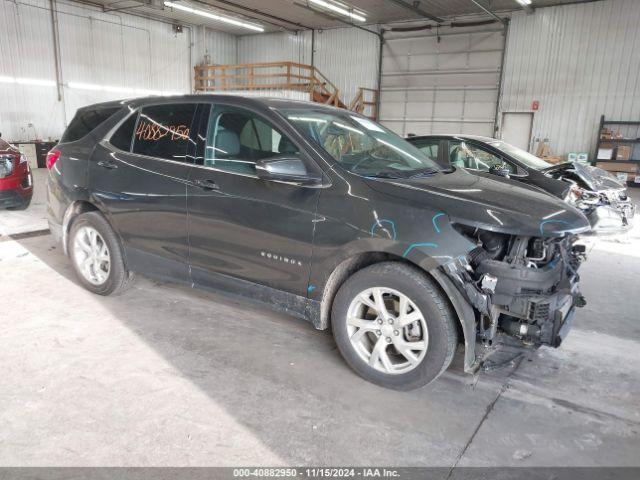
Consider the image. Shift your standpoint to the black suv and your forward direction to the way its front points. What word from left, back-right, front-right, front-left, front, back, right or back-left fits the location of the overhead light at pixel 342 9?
back-left

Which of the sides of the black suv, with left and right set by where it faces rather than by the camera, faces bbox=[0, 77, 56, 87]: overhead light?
back

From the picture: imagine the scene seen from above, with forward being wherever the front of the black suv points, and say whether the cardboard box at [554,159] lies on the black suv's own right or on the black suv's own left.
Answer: on the black suv's own left

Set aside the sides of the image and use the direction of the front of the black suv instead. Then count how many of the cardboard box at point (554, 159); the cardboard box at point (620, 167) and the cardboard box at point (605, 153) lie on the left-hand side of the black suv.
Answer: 3

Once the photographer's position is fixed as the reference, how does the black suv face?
facing the viewer and to the right of the viewer

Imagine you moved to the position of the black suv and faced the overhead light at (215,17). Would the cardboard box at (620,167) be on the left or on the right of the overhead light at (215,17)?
right

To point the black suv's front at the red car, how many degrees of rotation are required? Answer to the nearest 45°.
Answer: approximately 180°

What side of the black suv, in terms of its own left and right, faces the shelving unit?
left

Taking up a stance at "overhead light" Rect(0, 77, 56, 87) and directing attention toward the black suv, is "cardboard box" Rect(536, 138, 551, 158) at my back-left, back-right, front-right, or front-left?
front-left

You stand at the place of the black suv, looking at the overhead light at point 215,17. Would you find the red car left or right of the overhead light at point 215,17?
left

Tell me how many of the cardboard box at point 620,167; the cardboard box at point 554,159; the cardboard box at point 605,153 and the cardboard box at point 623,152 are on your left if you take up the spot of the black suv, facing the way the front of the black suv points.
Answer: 4

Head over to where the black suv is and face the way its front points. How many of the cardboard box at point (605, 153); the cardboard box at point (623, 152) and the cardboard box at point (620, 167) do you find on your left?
3

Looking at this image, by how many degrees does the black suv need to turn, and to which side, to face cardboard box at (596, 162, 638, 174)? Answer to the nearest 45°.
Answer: approximately 90° to its left

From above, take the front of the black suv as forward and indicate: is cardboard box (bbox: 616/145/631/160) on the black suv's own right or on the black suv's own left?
on the black suv's own left
